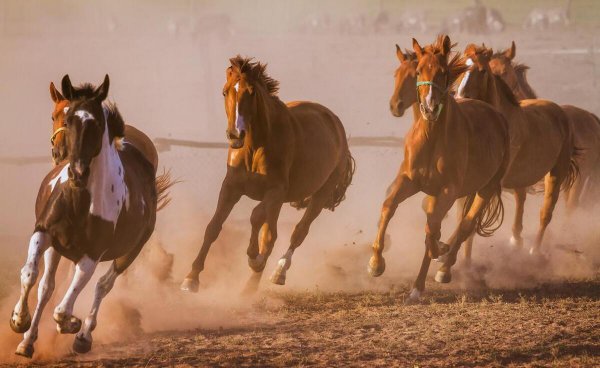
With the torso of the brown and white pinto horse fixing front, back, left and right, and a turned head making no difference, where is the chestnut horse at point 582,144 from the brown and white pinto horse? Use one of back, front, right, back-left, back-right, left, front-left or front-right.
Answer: back

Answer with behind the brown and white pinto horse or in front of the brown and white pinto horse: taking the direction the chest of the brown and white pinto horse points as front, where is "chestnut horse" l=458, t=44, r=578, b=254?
behind

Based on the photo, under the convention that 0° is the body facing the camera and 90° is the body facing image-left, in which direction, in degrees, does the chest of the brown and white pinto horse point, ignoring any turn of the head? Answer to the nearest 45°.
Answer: approximately 45°

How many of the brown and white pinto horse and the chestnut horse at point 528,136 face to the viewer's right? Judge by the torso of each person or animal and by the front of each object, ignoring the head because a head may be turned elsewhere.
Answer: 0
